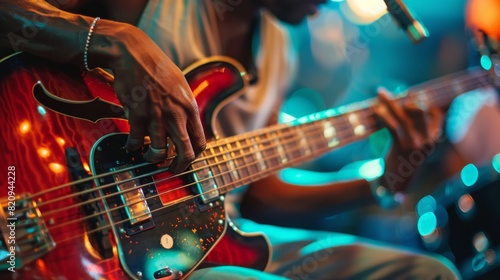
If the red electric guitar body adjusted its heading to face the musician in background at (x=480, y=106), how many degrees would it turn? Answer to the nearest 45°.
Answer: approximately 135° to its left

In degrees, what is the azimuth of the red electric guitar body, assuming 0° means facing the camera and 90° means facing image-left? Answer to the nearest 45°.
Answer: approximately 0°
